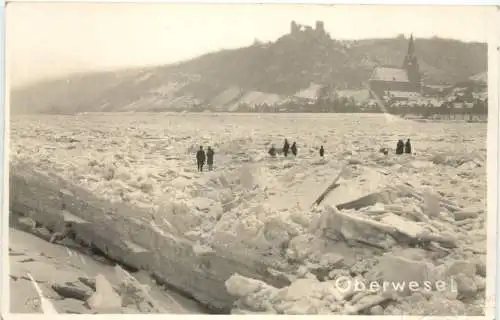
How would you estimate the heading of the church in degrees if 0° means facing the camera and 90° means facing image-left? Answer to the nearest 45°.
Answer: approximately 270°
